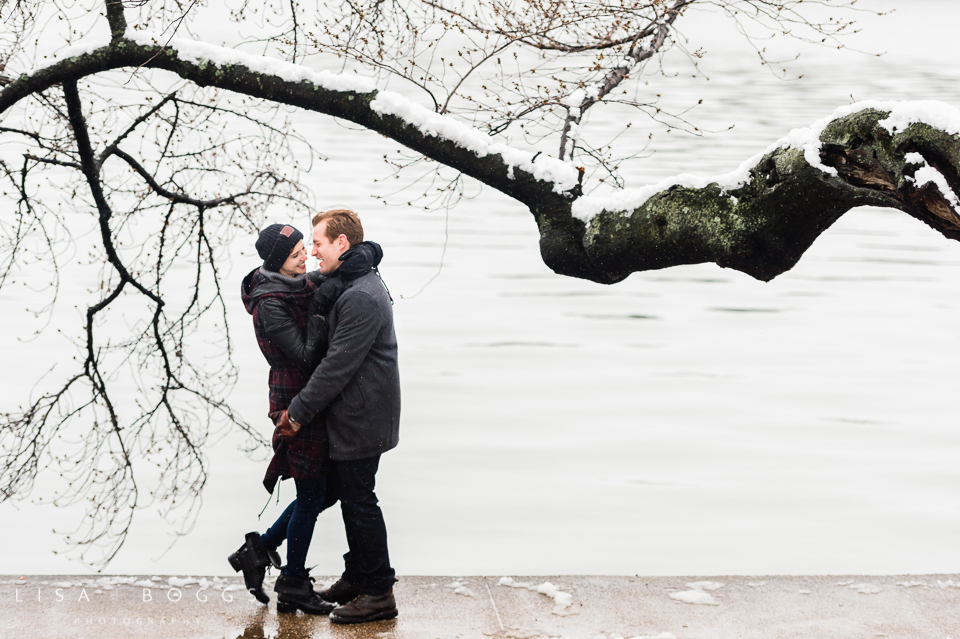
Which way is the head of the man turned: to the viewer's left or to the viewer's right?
to the viewer's left

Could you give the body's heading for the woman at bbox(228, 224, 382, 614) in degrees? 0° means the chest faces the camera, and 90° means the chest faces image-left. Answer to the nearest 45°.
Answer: approximately 270°

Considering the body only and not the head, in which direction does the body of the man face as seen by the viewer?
to the viewer's left

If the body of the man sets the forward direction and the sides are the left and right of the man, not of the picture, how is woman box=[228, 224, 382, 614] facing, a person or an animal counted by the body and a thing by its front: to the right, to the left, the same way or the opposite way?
the opposite way

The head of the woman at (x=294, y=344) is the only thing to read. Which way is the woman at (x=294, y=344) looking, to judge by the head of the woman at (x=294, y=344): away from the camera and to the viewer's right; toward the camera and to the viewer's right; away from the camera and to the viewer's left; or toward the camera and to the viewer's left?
toward the camera and to the viewer's right
